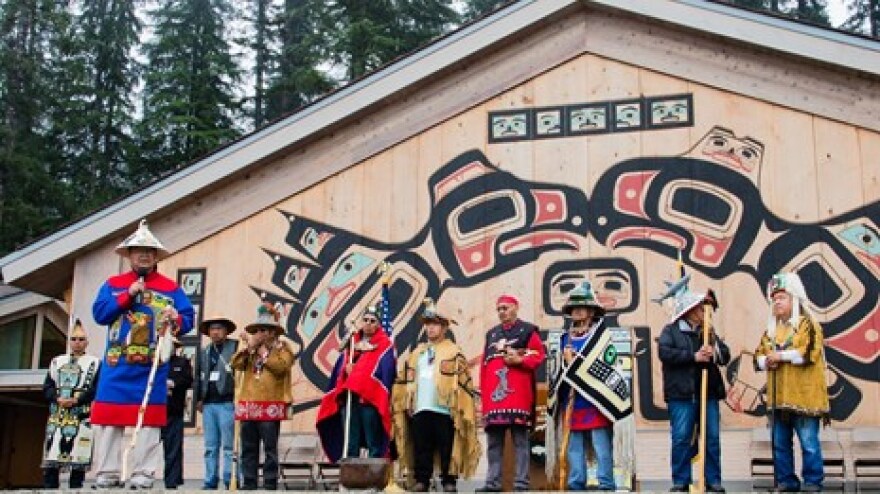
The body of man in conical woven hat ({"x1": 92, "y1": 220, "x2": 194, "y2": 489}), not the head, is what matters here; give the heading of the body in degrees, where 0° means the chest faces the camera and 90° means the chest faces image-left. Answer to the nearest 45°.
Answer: approximately 0°

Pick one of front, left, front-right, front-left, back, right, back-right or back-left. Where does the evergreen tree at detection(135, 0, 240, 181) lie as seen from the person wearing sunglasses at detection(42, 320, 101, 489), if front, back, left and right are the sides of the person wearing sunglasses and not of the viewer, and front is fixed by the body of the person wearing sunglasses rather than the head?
back

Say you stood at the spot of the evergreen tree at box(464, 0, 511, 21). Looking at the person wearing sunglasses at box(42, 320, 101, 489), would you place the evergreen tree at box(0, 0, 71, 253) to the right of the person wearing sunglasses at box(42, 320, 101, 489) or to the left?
right

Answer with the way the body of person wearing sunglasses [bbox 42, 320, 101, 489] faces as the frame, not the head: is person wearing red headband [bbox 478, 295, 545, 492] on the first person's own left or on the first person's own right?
on the first person's own left

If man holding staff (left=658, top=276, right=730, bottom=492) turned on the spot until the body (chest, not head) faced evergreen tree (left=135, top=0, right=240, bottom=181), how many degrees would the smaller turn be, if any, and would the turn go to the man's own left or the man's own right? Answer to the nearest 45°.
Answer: approximately 180°

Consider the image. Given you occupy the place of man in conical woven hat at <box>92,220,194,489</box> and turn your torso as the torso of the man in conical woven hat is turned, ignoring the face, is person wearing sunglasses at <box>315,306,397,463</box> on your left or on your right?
on your left

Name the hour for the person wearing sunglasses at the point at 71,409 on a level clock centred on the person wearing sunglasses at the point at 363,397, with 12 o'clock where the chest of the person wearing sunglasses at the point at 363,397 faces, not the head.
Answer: the person wearing sunglasses at the point at 71,409 is roughly at 4 o'clock from the person wearing sunglasses at the point at 363,397.
